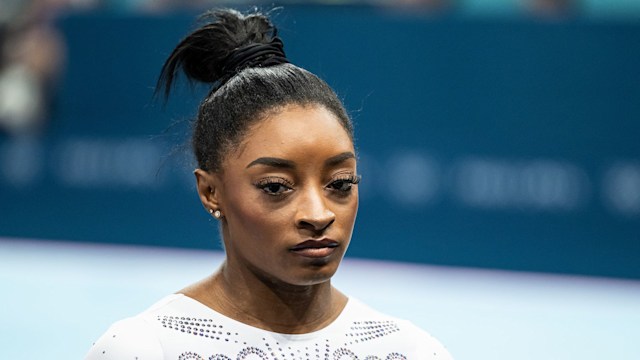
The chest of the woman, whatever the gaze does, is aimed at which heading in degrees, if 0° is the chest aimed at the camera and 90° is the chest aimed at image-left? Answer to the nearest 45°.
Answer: approximately 315°

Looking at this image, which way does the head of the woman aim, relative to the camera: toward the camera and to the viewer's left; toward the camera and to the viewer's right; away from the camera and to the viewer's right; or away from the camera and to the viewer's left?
toward the camera and to the viewer's right
